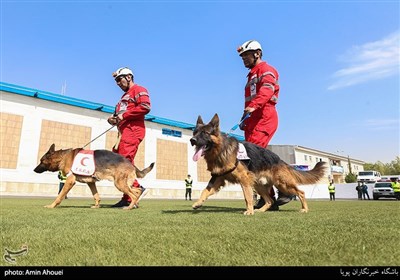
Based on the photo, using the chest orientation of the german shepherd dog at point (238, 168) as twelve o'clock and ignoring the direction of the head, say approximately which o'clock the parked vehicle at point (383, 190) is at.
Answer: The parked vehicle is roughly at 4 o'clock from the german shepherd dog.

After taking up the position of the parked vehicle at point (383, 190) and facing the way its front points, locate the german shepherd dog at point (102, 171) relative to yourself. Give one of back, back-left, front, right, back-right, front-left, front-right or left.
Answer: front

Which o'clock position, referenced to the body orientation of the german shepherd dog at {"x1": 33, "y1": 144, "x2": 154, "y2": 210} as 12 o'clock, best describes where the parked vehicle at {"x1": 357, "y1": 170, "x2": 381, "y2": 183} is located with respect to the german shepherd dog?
The parked vehicle is roughly at 5 o'clock from the german shepherd dog.

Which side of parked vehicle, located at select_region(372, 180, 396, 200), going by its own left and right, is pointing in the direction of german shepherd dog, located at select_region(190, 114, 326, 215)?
front

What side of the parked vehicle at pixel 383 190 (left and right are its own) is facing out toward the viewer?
front

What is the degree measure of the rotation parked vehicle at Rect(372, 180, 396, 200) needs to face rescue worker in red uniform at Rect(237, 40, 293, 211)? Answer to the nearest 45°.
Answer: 0° — it already faces them

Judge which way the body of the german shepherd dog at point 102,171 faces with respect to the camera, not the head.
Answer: to the viewer's left

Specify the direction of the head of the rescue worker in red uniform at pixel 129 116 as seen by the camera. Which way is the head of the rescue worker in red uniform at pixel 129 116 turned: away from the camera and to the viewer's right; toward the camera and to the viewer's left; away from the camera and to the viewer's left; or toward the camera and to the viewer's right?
toward the camera and to the viewer's left

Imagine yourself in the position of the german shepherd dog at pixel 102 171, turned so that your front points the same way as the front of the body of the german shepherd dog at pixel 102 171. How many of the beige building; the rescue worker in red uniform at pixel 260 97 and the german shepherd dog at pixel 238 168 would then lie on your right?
1

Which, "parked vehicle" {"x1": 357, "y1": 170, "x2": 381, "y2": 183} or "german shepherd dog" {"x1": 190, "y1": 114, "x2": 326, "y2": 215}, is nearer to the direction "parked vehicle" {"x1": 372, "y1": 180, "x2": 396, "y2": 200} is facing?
the german shepherd dog
